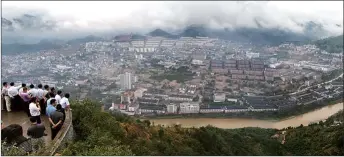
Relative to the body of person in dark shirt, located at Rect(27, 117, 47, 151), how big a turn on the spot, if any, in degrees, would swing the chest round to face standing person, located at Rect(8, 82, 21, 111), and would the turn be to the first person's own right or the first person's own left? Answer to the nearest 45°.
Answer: approximately 45° to the first person's own left

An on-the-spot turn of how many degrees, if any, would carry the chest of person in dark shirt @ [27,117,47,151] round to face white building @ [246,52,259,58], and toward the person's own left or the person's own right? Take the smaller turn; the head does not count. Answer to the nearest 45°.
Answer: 0° — they already face it

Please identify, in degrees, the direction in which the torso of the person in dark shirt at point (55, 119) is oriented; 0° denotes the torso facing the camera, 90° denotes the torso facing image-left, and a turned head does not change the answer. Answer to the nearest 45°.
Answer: approximately 225°

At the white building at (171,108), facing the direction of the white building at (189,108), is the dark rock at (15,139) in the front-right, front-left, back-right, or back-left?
back-right

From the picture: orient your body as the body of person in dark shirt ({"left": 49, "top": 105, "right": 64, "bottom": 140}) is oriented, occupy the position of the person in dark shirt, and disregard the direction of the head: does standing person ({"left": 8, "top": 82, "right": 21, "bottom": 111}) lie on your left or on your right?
on your left

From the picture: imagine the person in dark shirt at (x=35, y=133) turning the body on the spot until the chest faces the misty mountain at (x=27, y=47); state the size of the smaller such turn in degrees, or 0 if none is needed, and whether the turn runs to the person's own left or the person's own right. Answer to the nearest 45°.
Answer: approximately 45° to the person's own left

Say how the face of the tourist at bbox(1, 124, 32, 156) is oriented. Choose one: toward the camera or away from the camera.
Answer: away from the camera

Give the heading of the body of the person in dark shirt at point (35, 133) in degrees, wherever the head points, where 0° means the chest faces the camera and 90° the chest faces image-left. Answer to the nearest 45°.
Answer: approximately 225°
